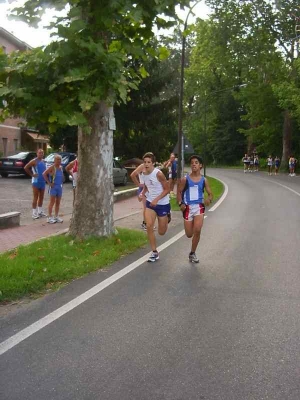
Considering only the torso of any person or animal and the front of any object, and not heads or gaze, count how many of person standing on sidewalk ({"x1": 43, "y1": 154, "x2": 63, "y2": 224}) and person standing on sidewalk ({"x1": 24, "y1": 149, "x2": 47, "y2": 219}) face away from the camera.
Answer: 0

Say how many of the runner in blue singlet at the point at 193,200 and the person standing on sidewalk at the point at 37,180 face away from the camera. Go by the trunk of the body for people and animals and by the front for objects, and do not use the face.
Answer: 0

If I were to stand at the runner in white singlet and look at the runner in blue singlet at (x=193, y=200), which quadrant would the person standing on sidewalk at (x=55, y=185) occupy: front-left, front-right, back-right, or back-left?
back-left

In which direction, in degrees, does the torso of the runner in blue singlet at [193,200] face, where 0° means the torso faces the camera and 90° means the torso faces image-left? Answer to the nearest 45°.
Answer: approximately 0°

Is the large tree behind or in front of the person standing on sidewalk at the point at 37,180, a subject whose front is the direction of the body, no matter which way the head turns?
in front

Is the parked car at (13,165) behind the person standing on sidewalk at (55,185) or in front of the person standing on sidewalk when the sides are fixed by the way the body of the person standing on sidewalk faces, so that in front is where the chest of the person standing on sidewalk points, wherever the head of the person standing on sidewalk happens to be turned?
behind

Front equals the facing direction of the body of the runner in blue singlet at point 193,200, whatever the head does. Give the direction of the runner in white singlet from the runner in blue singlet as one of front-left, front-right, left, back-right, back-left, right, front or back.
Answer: right

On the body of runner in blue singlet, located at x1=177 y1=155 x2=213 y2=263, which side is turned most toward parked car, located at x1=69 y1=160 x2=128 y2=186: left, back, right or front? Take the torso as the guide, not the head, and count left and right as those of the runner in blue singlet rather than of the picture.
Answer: back

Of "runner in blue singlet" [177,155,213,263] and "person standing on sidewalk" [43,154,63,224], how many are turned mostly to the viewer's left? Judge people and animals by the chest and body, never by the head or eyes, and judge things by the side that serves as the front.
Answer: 0

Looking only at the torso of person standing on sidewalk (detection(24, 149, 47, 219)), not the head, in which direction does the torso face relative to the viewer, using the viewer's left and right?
facing the viewer and to the right of the viewer
